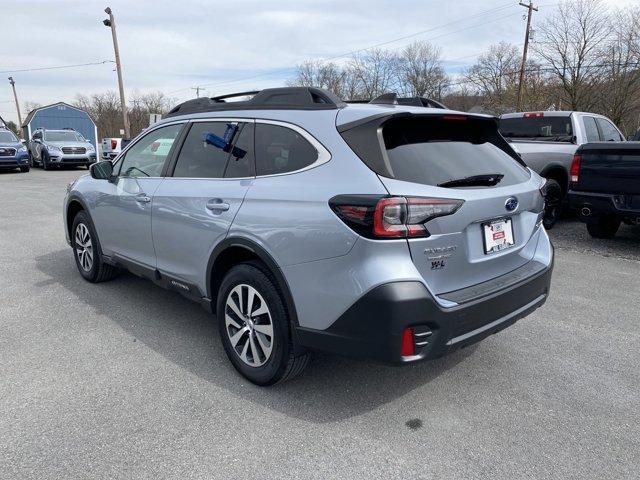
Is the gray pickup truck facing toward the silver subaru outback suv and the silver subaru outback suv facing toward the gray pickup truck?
no

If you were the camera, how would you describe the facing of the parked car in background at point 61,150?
facing the viewer and to the right of the viewer

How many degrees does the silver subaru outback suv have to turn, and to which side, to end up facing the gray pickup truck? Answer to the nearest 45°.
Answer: approximately 90° to its right

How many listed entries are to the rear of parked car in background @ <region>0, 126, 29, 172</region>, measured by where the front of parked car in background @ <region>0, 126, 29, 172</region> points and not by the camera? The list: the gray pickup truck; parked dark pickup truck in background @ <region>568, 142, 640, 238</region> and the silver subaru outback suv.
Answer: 0

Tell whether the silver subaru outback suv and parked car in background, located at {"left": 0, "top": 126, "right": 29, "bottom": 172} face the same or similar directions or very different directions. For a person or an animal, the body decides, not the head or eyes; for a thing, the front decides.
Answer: very different directions

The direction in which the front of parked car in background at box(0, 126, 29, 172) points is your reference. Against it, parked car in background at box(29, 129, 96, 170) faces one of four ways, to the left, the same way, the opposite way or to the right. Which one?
the same way

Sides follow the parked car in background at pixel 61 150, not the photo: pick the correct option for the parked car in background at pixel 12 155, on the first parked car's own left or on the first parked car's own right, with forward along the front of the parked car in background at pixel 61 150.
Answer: on the first parked car's own right

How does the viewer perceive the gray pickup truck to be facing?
facing away from the viewer and to the right of the viewer

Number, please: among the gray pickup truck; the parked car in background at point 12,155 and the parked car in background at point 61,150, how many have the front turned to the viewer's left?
0

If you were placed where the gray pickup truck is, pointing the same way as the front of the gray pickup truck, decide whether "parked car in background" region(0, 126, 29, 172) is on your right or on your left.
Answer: on your left

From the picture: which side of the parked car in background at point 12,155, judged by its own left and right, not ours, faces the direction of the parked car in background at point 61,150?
left

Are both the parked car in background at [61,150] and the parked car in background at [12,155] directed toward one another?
no

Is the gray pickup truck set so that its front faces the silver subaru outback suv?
no

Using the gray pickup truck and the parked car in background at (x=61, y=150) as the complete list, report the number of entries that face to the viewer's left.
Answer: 0

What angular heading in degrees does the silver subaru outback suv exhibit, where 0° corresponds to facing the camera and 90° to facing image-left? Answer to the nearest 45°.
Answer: approximately 135°

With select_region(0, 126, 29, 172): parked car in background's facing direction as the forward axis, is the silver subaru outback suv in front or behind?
in front

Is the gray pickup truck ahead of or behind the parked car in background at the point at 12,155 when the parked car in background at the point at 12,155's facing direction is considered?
ahead
